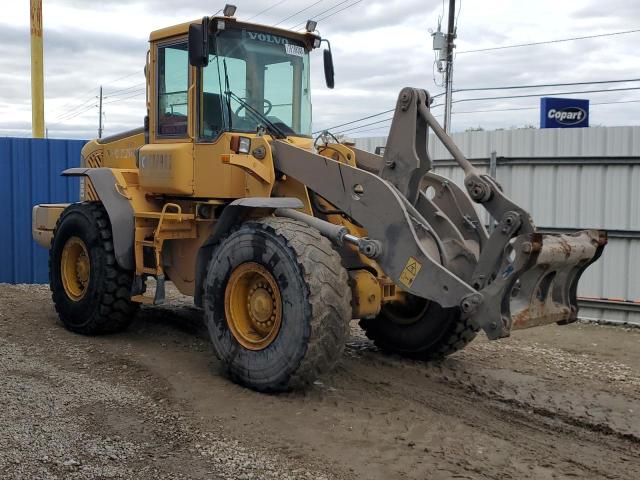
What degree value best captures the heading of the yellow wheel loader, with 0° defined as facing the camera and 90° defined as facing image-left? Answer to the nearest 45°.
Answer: approximately 315°

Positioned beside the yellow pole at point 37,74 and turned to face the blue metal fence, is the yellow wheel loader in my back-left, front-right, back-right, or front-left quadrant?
front-left

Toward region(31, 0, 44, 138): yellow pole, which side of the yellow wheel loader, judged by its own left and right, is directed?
back

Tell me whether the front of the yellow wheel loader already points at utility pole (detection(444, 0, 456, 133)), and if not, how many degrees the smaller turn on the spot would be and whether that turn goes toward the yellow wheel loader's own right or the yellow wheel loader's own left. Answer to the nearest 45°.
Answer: approximately 135° to the yellow wheel loader's own left

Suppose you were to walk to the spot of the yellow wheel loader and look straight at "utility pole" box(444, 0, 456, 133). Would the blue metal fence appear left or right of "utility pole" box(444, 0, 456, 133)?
left

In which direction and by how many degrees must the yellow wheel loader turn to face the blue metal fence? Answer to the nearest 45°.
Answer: approximately 180°

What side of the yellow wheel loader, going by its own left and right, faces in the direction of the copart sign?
left
